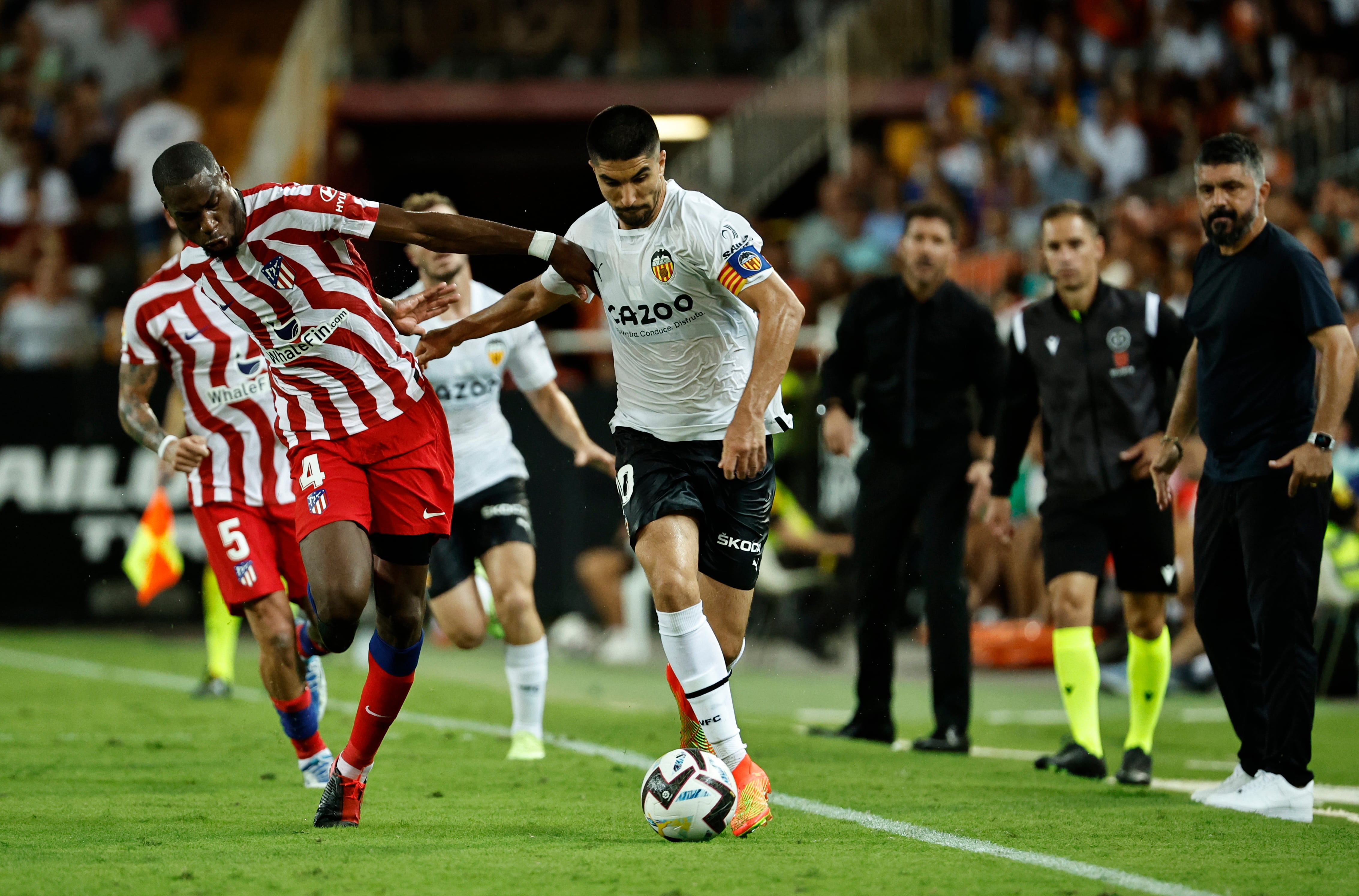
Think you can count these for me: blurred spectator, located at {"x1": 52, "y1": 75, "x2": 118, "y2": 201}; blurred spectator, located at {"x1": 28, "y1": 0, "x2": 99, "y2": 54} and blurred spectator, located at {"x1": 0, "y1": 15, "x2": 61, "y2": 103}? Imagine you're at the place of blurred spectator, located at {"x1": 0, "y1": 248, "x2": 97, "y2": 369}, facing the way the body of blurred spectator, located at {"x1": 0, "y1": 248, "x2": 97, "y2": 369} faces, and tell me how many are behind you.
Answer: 3

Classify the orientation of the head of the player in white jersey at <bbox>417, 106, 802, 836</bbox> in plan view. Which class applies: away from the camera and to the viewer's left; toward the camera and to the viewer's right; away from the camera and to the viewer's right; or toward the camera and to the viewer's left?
toward the camera and to the viewer's left

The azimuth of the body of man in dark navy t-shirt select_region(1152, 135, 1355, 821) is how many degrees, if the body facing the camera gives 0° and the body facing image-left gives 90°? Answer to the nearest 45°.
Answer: approximately 45°

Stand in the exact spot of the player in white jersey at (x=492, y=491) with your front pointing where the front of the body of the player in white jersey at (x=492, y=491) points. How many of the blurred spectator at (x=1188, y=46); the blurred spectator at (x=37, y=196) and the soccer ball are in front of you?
1

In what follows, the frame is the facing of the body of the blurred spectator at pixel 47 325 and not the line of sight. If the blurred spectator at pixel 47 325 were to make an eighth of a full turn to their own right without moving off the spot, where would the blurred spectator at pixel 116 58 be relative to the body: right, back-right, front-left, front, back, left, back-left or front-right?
back-right

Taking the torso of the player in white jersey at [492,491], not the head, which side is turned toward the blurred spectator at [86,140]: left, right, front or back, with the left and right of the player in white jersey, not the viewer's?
back

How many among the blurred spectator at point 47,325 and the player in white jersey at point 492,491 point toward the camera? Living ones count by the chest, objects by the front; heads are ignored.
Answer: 2

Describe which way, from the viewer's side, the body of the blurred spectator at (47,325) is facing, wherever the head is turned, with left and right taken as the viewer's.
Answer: facing the viewer

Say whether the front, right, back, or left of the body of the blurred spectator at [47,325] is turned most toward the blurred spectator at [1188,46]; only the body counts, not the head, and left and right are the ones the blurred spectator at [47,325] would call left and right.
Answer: left

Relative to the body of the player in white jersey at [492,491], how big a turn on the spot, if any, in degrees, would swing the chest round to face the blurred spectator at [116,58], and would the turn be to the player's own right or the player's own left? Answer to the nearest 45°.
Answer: approximately 180°

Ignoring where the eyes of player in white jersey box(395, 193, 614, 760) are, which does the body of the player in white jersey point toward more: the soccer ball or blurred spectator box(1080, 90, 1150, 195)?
the soccer ball

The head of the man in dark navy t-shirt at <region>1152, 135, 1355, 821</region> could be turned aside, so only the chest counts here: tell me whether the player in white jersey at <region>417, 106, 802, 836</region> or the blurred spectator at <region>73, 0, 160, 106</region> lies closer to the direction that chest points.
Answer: the player in white jersey

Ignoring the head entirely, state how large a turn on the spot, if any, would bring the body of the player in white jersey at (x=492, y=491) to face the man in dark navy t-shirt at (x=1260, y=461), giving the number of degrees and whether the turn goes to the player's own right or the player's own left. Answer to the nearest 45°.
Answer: approximately 45° to the player's own left
